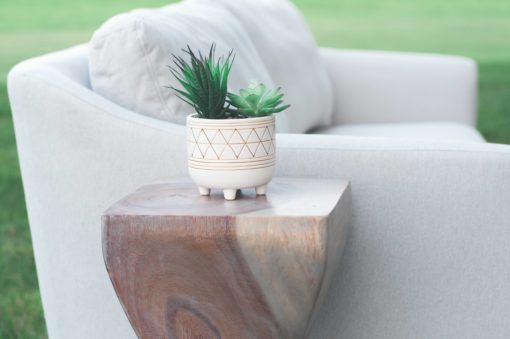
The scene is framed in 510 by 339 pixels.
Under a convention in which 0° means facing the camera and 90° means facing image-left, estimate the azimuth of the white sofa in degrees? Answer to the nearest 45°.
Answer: approximately 270°
